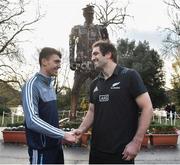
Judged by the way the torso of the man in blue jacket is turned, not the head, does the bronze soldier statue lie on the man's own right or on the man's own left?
on the man's own left

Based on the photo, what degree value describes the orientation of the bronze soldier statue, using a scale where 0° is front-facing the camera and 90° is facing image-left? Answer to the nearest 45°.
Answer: approximately 0°

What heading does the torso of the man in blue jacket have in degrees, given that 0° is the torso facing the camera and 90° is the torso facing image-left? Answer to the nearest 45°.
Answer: approximately 270°

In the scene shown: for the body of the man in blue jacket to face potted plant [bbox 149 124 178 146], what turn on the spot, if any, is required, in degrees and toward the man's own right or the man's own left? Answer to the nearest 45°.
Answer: approximately 45° to the man's own left

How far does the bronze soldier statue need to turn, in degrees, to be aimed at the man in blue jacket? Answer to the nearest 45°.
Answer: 0° — it already faces them
